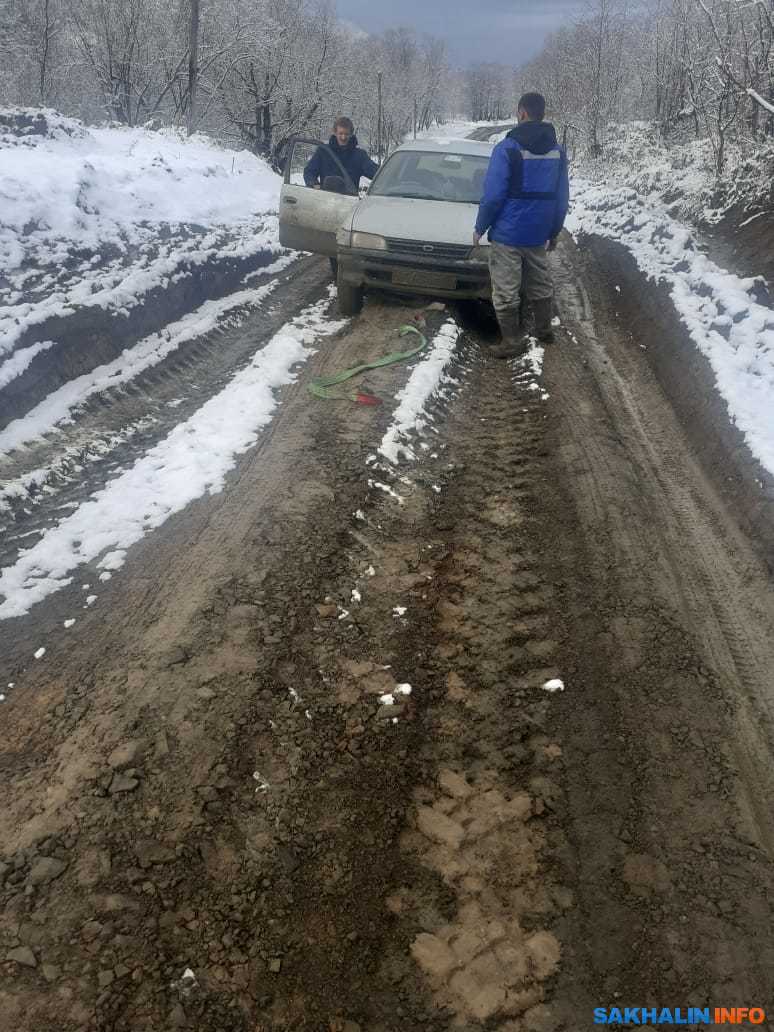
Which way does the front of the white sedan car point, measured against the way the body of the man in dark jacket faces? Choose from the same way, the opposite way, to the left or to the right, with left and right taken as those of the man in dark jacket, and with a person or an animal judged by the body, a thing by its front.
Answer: the same way

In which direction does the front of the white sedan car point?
toward the camera

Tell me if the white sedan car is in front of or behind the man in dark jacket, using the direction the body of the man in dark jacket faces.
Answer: in front

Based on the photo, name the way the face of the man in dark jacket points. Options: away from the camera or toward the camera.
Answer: toward the camera

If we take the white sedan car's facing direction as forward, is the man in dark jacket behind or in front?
behind

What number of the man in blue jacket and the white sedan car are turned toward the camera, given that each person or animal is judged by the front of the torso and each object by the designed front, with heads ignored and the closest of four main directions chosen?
1

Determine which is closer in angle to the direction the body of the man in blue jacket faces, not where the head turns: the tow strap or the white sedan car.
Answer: the white sedan car

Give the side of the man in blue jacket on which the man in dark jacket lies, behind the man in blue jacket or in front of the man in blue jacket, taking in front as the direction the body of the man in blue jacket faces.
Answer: in front

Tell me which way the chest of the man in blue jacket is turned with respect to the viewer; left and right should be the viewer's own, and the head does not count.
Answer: facing away from the viewer and to the left of the viewer

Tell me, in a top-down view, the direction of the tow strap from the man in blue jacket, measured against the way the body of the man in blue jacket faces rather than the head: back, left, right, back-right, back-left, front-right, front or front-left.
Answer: left

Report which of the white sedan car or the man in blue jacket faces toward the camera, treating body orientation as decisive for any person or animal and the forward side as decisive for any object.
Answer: the white sedan car

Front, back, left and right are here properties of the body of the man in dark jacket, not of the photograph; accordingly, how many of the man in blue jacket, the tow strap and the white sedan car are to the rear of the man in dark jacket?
0

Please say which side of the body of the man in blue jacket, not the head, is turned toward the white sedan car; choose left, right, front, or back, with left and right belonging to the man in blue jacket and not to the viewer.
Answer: front

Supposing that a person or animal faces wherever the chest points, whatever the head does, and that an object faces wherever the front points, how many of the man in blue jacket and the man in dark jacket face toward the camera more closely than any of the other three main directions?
1

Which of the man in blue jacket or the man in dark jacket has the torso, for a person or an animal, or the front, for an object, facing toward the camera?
the man in dark jacket

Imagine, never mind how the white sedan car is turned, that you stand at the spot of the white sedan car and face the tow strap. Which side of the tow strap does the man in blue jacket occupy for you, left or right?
left
